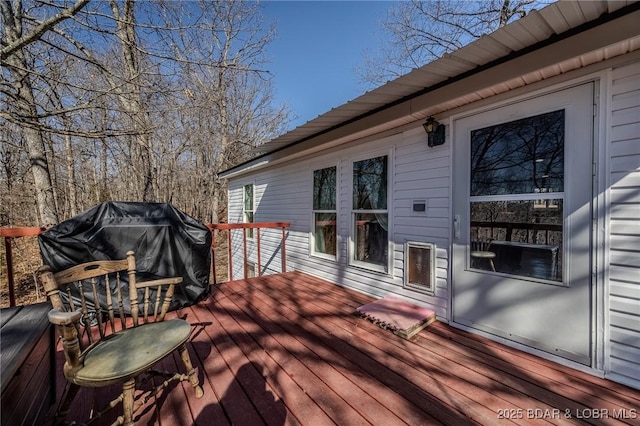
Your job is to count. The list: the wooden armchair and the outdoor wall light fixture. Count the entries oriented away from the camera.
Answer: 0

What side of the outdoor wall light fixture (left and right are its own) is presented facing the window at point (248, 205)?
right

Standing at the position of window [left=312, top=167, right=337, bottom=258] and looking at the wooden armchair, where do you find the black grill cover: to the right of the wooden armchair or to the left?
right

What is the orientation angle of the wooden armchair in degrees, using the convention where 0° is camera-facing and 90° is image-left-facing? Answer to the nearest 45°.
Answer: approximately 315°

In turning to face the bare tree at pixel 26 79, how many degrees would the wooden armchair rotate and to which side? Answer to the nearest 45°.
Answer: approximately 135° to its left

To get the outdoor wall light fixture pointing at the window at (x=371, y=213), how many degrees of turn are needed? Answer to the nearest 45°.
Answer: approximately 90° to its right

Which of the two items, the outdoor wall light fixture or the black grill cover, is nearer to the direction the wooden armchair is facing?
the outdoor wall light fixture

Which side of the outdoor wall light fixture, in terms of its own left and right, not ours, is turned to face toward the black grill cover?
front

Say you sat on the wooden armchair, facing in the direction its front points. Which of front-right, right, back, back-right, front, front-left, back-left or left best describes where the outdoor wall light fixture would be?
front-left

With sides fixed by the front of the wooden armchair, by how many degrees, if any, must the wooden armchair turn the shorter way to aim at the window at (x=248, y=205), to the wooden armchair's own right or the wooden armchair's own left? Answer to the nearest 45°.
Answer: approximately 90° to the wooden armchair's own left

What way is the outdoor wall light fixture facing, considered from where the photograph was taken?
facing the viewer and to the left of the viewer

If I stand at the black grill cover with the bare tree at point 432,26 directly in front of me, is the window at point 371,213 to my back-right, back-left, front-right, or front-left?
front-right

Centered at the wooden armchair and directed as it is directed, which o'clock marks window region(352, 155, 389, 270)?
The window is roughly at 10 o'clock from the wooden armchair.

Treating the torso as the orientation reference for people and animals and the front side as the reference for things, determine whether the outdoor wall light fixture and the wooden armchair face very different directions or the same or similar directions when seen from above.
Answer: very different directions

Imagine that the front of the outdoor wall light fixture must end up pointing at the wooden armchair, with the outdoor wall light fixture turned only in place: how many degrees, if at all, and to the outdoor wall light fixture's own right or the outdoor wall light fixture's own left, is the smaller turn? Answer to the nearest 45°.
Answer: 0° — it already faces it
